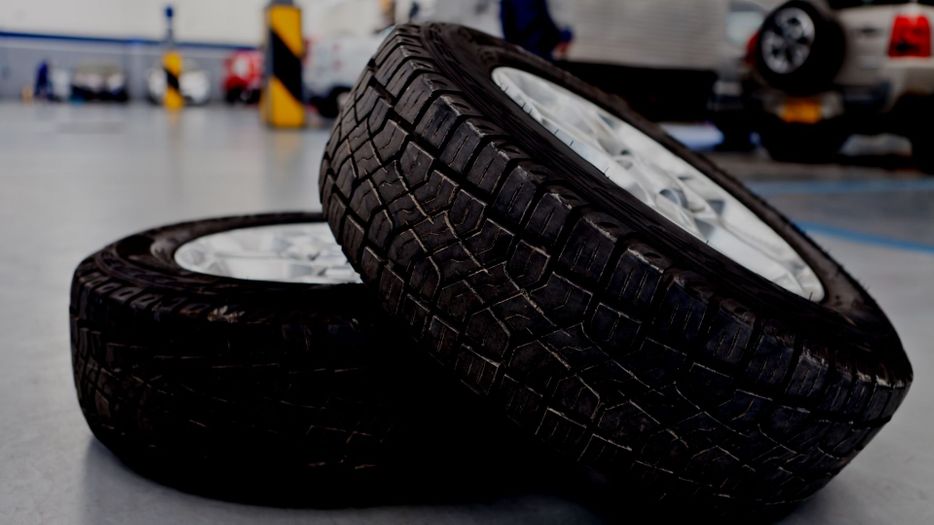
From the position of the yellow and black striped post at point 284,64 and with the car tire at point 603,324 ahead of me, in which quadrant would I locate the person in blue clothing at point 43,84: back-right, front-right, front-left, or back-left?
back-right

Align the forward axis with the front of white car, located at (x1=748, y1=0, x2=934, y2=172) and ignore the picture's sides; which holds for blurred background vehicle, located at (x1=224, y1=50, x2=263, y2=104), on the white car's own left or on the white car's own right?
on the white car's own left

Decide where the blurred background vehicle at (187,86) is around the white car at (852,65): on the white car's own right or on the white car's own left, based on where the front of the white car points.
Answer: on the white car's own left

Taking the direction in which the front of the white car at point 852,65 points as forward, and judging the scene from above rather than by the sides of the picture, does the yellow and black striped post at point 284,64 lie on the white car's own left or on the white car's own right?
on the white car's own left

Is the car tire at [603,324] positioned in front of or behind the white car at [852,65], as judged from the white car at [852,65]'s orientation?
behind

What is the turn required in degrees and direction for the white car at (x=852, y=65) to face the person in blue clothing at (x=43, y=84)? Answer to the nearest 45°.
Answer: approximately 135° to its left

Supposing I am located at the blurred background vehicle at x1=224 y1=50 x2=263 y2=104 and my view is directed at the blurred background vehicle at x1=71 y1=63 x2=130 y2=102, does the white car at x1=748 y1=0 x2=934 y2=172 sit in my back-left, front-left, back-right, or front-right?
back-left

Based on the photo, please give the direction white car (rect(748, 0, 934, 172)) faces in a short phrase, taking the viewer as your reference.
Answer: facing away from the viewer and to the right of the viewer

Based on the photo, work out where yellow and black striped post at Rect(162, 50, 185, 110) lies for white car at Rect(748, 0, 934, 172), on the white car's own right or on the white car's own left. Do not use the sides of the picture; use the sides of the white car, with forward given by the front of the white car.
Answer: on the white car's own left
